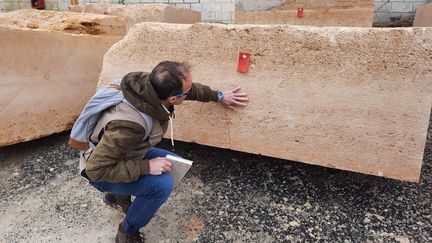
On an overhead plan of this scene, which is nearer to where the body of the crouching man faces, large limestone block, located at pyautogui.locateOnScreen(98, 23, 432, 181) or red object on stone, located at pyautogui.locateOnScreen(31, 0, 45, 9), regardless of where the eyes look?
the large limestone block

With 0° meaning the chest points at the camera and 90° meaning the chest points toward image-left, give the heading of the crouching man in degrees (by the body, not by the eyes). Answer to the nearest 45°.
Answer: approximately 270°

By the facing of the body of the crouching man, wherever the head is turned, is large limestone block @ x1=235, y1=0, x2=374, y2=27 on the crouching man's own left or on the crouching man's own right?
on the crouching man's own left

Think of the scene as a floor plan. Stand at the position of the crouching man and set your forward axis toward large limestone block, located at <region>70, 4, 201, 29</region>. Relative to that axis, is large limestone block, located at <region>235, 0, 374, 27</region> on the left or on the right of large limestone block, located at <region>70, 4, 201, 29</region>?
right

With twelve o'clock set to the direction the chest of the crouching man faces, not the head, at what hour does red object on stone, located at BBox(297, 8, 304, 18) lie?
The red object on stone is roughly at 10 o'clock from the crouching man.

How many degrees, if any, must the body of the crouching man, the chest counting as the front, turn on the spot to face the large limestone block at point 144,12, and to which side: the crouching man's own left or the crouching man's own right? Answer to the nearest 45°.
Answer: approximately 90° to the crouching man's own left

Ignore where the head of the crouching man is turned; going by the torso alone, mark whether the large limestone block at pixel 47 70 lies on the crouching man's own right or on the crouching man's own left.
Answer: on the crouching man's own left

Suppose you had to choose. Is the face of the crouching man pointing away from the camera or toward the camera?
away from the camera
